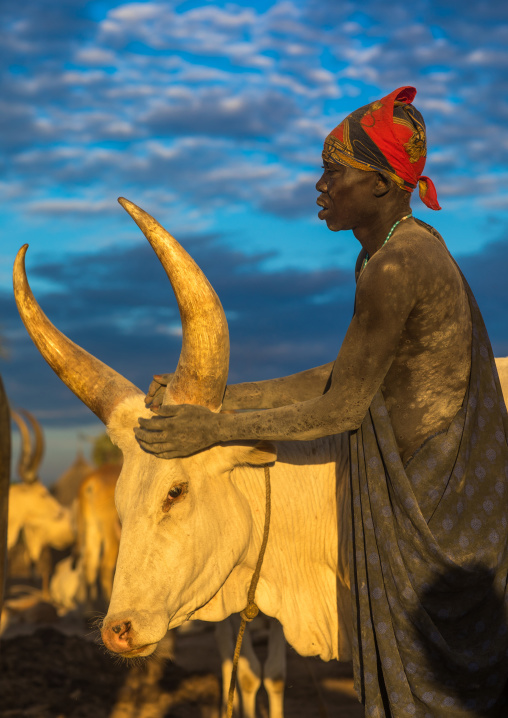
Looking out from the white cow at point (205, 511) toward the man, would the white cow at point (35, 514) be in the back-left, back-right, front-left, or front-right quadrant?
back-left

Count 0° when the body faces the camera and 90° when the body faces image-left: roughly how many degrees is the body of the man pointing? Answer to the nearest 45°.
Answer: approximately 90°

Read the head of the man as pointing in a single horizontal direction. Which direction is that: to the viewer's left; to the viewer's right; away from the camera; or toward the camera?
to the viewer's left

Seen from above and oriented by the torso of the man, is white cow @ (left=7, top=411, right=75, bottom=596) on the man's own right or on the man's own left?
on the man's own right
